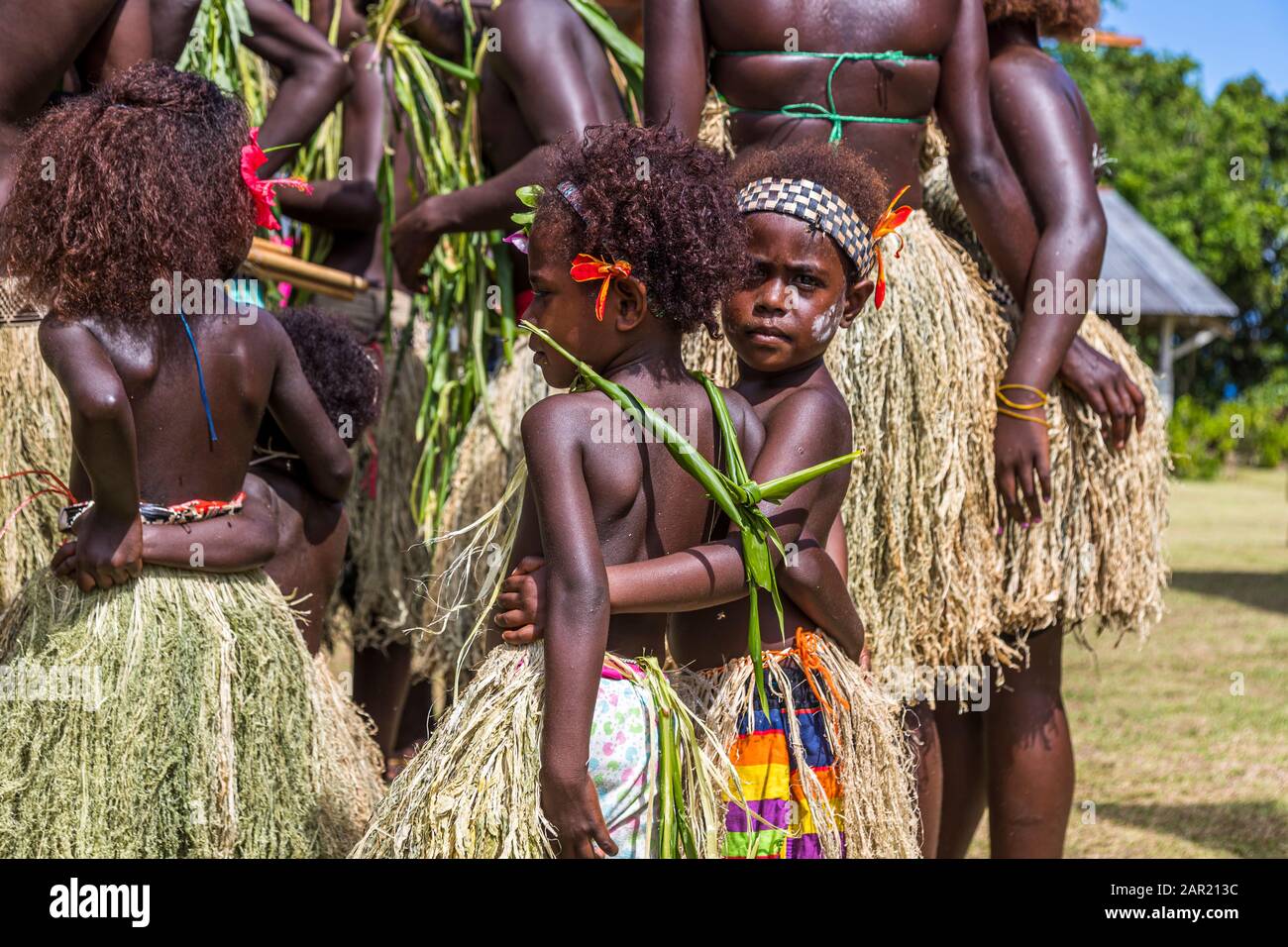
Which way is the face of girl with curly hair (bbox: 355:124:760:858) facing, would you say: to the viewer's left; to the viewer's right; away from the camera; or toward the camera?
to the viewer's left

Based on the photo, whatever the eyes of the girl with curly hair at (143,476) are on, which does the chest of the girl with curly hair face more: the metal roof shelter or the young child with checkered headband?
the metal roof shelter

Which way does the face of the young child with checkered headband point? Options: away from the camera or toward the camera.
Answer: toward the camera

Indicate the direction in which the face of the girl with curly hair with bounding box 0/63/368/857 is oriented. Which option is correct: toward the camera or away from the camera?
away from the camera

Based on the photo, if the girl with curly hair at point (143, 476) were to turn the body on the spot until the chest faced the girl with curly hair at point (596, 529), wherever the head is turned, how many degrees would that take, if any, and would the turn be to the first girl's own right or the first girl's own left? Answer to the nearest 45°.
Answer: approximately 135° to the first girl's own right

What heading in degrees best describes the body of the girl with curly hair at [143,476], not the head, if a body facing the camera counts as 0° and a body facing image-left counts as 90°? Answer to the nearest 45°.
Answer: approximately 180°
